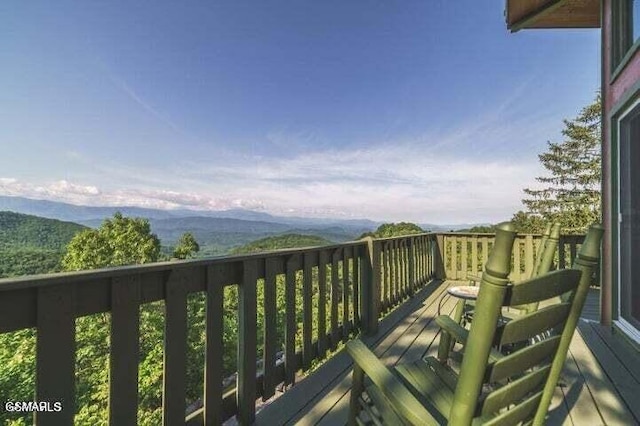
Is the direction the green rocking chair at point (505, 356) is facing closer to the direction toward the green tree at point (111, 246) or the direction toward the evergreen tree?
the green tree

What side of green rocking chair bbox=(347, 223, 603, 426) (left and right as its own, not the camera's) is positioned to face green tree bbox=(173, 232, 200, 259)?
front

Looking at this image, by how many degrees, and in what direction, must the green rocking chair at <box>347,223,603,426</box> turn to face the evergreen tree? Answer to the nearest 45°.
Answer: approximately 45° to its right

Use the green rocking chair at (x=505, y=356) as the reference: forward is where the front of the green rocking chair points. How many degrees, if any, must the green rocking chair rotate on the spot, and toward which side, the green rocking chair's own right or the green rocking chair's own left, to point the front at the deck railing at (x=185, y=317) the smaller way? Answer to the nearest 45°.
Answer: approximately 45° to the green rocking chair's own left

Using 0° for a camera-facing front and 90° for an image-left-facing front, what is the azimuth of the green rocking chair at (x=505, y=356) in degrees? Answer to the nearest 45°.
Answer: approximately 135°

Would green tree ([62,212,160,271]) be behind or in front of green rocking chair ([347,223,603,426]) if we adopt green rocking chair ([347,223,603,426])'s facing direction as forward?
in front

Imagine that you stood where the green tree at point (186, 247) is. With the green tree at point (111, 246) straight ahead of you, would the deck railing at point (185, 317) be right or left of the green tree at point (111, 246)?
left

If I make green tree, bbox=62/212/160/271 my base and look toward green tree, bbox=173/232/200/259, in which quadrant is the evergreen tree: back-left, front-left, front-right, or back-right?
front-right

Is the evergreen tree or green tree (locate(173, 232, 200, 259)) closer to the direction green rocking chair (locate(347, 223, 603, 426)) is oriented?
the green tree
